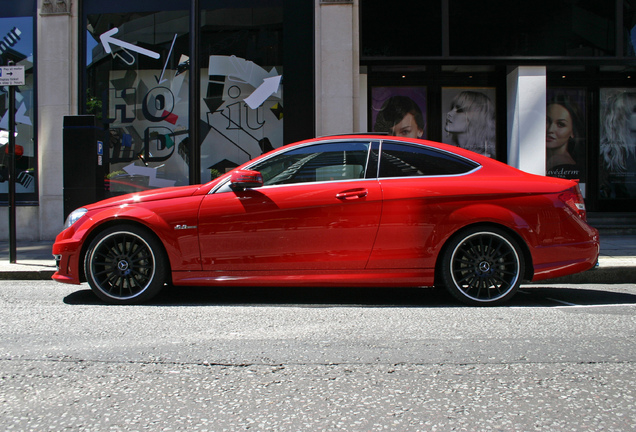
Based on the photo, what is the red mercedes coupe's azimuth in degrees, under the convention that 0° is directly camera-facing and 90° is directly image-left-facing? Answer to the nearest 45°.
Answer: approximately 90°
